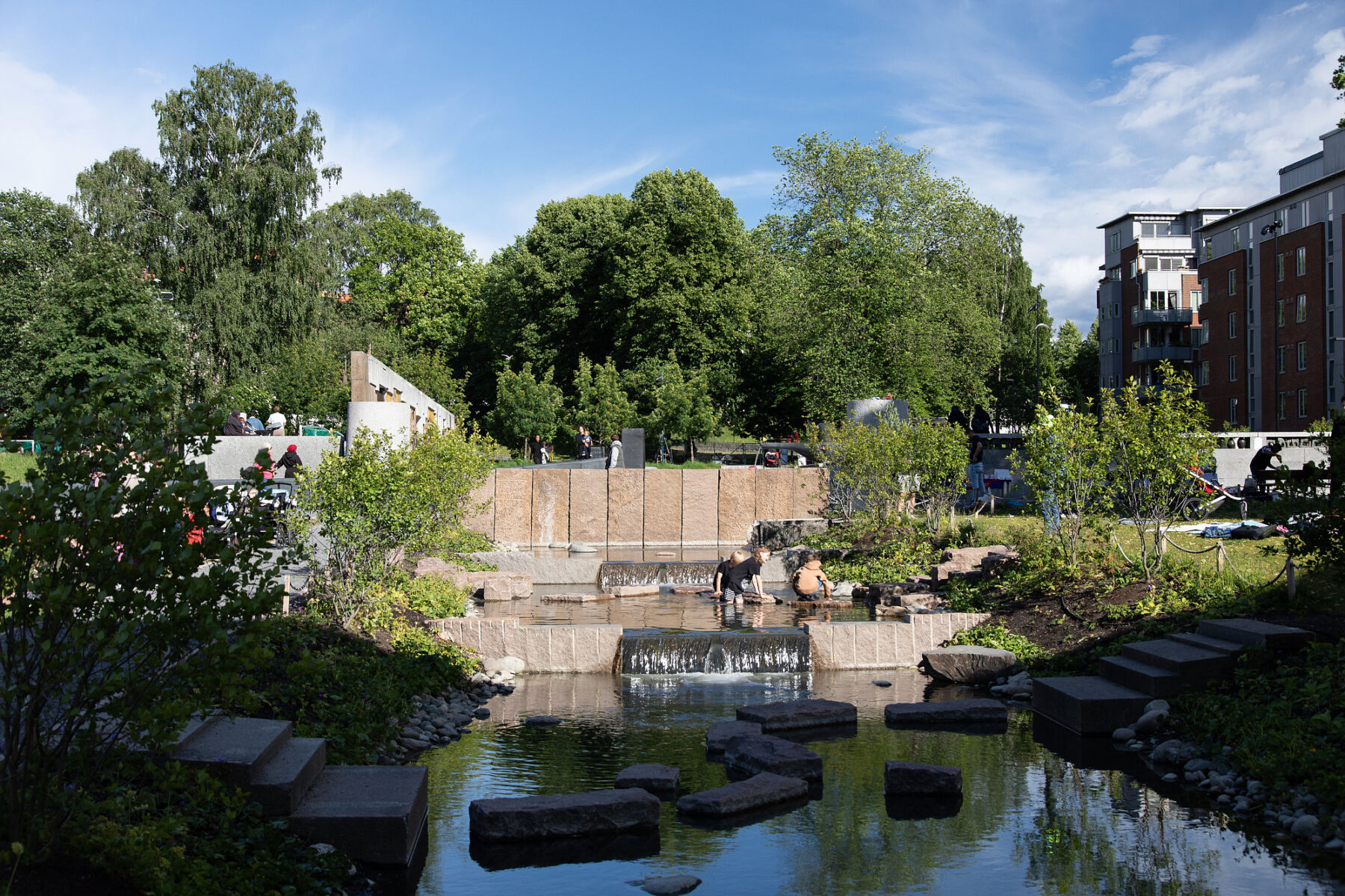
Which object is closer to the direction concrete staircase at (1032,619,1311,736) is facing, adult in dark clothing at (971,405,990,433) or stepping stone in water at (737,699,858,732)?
the stepping stone in water

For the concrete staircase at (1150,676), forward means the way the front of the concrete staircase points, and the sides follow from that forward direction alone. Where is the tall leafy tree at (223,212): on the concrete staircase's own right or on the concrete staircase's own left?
on the concrete staircase's own right

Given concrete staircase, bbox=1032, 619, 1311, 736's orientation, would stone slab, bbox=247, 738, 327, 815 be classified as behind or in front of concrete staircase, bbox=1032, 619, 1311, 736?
in front

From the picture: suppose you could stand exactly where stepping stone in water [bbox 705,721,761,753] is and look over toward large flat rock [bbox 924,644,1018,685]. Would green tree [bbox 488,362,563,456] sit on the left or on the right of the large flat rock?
left

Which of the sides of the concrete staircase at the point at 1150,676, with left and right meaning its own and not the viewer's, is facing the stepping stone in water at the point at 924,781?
front

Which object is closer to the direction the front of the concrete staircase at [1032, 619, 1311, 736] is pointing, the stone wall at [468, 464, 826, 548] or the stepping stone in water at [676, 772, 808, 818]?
the stepping stone in water

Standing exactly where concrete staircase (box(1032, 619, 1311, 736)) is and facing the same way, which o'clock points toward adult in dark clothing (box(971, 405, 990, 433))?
The adult in dark clothing is roughly at 4 o'clock from the concrete staircase.

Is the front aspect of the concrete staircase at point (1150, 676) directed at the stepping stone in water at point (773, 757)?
yes

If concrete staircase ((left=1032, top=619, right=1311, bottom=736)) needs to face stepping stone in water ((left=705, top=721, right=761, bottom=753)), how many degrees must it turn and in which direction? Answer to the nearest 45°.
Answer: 0° — it already faces it

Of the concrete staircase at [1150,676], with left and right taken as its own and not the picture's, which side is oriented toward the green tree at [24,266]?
right

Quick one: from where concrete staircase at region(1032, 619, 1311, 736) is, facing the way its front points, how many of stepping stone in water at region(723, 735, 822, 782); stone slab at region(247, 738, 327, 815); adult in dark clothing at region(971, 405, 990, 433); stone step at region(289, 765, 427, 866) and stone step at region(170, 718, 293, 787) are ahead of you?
4

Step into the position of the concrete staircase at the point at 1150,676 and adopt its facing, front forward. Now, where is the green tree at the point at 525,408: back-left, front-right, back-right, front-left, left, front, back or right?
right

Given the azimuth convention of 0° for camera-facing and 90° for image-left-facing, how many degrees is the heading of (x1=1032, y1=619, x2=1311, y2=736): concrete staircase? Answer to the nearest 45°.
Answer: approximately 45°

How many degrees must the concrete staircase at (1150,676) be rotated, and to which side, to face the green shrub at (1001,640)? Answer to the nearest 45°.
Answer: approximately 90° to its right
